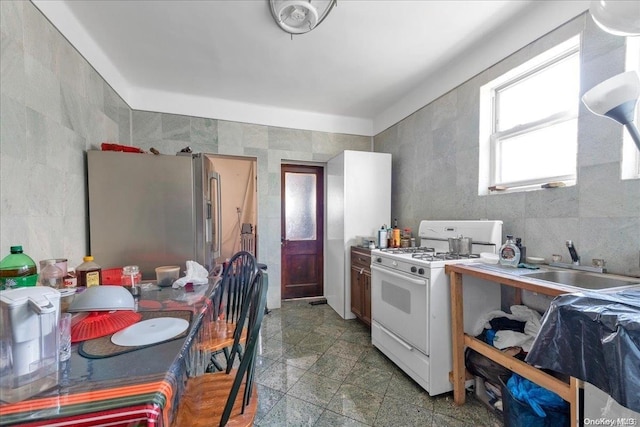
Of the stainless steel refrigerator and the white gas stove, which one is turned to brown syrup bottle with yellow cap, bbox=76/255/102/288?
the white gas stove

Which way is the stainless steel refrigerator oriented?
to the viewer's right

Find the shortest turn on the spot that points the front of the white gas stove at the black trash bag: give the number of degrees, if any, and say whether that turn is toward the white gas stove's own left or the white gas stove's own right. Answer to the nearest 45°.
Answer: approximately 90° to the white gas stove's own left

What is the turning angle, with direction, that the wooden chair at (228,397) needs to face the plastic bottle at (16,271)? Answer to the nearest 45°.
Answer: approximately 45° to its right

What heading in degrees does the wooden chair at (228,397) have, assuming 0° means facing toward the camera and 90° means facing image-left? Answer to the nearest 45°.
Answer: approximately 90°

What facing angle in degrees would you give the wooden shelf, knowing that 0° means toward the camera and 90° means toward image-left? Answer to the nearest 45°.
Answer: approximately 45°

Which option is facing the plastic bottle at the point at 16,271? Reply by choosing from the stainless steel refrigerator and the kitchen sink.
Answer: the kitchen sink

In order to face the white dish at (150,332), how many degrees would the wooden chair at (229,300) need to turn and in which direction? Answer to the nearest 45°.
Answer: approximately 45° to its left

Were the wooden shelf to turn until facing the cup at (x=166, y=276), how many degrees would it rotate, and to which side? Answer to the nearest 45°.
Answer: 0° — it already faces it

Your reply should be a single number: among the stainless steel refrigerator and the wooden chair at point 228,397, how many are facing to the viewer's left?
1
